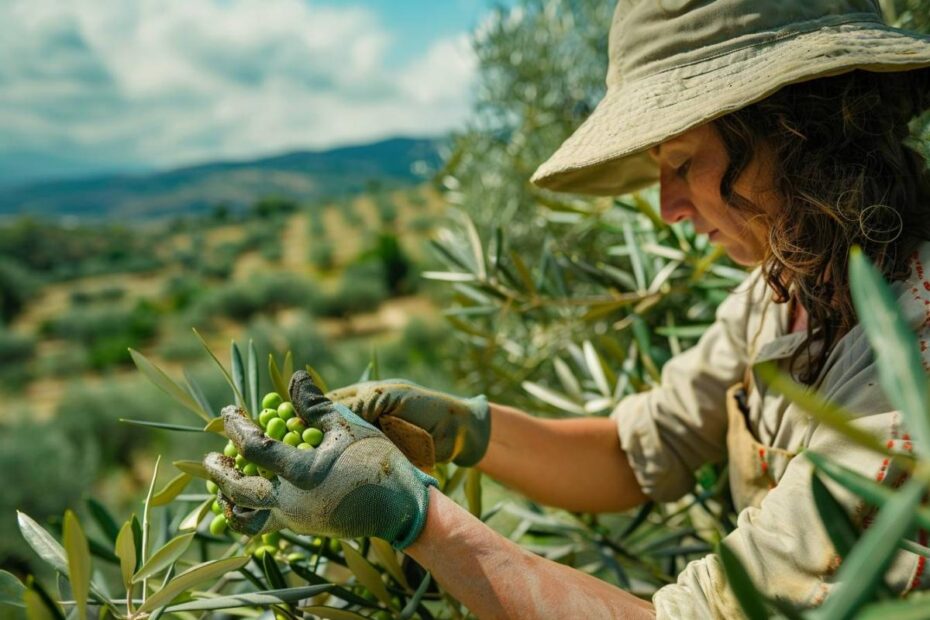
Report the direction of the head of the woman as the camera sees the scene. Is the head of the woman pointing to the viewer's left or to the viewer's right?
to the viewer's left

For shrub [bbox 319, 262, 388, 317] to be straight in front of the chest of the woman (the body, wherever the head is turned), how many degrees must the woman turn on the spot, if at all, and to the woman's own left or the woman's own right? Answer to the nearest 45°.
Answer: approximately 90° to the woman's own right

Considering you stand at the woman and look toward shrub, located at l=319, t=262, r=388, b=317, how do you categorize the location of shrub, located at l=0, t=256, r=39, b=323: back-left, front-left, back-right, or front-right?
front-left

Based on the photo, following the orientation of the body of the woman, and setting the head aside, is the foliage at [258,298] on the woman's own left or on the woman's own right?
on the woman's own right

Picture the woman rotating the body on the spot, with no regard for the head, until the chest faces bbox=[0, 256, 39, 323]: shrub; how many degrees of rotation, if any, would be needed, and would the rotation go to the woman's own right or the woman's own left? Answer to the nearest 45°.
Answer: approximately 45° to the woman's own right

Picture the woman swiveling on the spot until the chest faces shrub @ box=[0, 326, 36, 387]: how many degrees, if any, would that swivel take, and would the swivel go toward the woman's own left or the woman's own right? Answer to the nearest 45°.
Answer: approximately 45° to the woman's own right

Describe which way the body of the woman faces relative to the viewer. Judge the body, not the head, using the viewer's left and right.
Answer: facing to the left of the viewer
